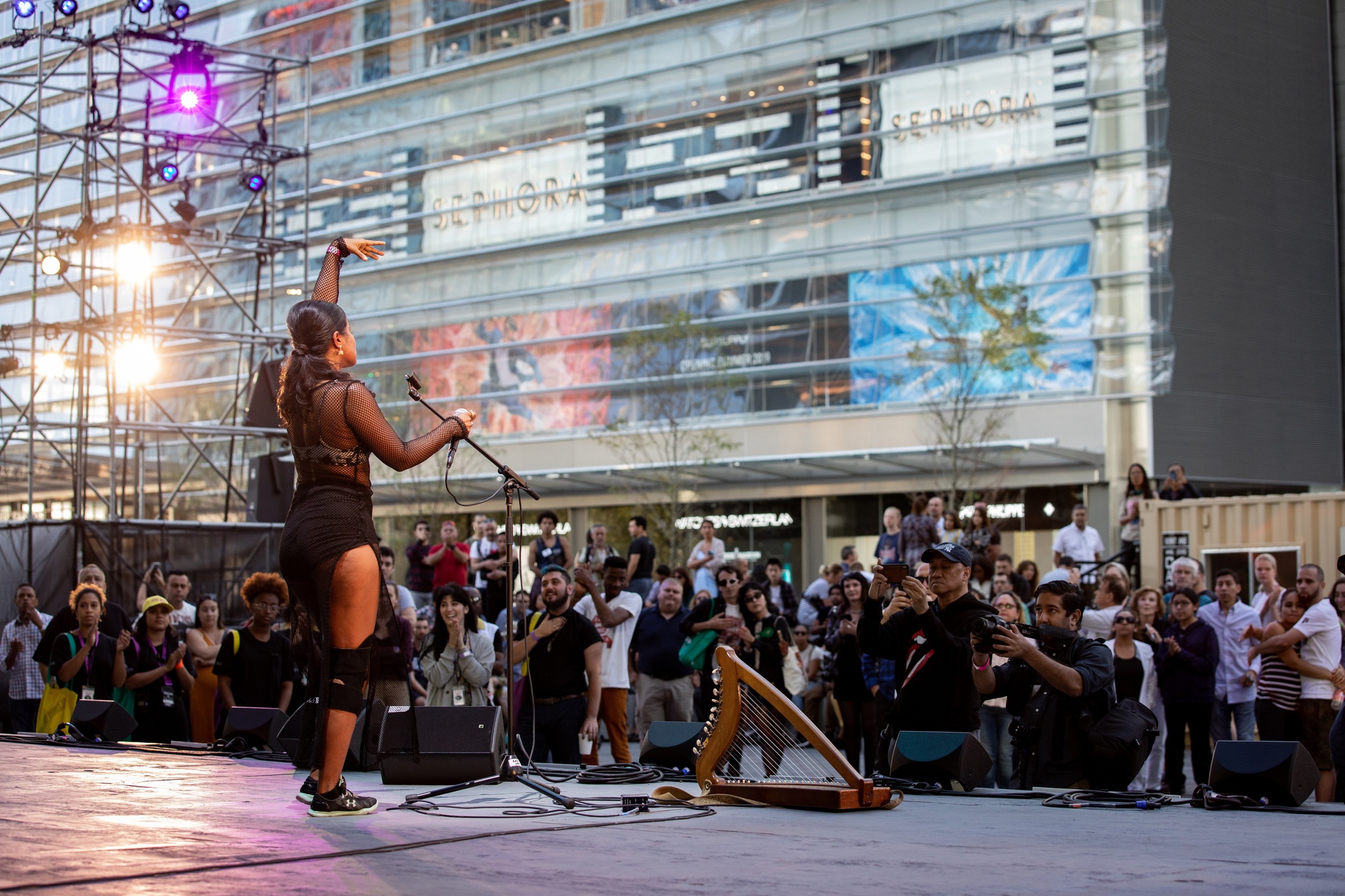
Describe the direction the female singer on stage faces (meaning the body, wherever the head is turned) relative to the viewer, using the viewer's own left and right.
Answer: facing away from the viewer and to the right of the viewer

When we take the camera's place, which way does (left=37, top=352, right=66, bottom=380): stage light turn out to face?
facing the viewer

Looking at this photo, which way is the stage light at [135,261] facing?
toward the camera

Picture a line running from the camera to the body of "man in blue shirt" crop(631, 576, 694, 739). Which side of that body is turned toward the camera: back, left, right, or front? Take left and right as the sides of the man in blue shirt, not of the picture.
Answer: front

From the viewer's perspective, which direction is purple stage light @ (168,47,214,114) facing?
toward the camera
